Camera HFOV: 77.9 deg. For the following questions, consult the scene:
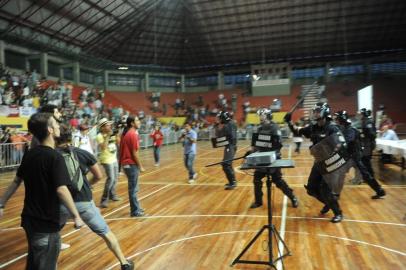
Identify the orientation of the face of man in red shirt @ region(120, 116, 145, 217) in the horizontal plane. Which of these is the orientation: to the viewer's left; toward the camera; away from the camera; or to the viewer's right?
to the viewer's right

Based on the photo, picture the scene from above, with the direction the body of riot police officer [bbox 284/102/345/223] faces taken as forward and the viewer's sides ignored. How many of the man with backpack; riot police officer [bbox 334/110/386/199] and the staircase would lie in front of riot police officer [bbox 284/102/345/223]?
1

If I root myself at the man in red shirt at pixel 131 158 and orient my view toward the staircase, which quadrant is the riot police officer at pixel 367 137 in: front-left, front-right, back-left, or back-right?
front-right

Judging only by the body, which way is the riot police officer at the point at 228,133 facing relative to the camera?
to the viewer's left

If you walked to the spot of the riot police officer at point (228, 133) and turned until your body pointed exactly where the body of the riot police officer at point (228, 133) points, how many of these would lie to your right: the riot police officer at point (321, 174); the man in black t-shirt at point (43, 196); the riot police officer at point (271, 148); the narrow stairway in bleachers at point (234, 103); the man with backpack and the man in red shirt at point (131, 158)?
1

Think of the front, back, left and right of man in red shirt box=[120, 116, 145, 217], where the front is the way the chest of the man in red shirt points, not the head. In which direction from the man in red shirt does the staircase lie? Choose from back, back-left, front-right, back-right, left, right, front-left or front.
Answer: front-left

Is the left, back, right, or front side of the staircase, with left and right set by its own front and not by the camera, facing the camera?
front

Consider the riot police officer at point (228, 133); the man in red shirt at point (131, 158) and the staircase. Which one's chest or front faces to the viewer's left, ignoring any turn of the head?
the riot police officer

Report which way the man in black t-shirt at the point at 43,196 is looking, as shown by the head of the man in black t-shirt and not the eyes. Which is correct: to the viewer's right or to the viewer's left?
to the viewer's right

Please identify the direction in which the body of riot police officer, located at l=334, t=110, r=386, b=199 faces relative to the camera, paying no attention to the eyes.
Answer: to the viewer's left

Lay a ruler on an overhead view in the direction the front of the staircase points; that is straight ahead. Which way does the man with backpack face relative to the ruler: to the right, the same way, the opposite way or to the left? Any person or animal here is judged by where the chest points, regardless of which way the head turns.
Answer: the opposite way

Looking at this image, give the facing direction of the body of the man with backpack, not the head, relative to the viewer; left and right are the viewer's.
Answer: facing away from the viewer and to the right of the viewer

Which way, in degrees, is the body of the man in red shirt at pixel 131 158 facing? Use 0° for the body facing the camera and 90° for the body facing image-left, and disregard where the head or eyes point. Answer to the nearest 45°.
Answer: approximately 270°

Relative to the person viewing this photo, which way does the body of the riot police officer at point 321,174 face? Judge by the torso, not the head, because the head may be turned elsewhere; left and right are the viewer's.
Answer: facing the viewer and to the left of the viewer

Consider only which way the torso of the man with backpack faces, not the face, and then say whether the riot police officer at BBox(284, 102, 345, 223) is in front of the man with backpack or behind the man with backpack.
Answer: in front
